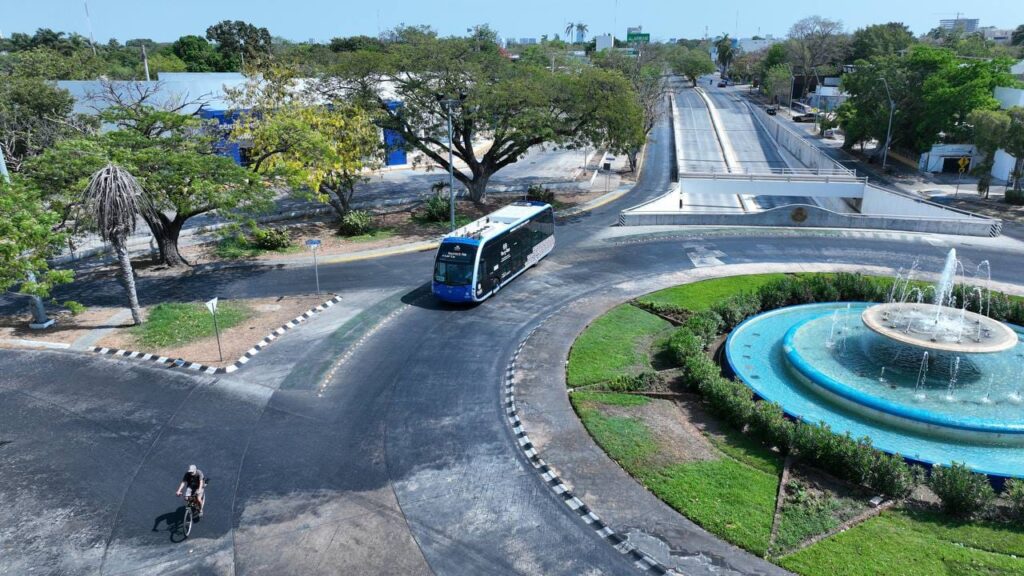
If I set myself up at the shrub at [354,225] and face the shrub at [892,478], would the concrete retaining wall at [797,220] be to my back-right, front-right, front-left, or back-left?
front-left

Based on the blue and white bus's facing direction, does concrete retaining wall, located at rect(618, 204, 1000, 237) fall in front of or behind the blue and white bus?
behind

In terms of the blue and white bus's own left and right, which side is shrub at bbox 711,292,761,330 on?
on its left

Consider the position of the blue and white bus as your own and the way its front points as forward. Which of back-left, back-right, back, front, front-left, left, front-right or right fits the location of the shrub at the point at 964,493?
left

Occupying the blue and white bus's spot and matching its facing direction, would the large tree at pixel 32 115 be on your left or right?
on your right

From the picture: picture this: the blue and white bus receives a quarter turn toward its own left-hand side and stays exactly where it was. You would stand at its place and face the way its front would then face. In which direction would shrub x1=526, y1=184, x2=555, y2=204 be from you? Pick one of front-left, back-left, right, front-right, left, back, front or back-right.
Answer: back-left

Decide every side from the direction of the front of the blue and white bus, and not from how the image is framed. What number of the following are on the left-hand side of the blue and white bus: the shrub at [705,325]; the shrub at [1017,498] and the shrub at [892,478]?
3

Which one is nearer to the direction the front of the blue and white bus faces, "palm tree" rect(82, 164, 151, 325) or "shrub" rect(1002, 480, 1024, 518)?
the palm tree

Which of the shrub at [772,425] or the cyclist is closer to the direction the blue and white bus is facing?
the cyclist

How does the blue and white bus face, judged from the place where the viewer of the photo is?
facing the viewer and to the left of the viewer

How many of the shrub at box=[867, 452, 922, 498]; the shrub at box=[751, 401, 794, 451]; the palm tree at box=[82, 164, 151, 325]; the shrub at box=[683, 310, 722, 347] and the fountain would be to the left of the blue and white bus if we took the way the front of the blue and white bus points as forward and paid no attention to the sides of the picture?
4

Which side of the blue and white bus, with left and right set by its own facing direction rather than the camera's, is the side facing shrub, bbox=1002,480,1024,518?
left

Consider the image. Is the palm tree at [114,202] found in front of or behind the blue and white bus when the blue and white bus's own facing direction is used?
in front

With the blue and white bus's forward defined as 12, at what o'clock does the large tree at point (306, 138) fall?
The large tree is roughly at 3 o'clock from the blue and white bus.

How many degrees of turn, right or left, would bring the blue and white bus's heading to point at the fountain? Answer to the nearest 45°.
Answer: approximately 90° to its left

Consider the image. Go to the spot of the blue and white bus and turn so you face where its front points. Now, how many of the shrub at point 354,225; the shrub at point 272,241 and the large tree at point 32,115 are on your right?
3

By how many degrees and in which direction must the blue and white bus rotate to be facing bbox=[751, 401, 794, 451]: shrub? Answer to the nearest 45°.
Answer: approximately 90° to its left
